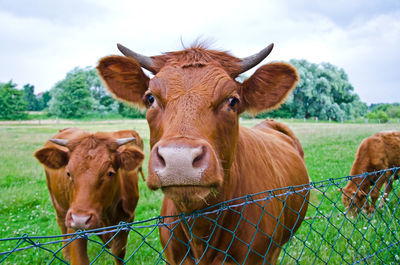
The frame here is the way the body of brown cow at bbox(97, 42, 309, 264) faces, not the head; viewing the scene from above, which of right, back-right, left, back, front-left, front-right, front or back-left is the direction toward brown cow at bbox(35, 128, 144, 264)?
right

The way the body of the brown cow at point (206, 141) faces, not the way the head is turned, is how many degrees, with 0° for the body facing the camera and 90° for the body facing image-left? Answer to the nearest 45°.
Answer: approximately 45°
